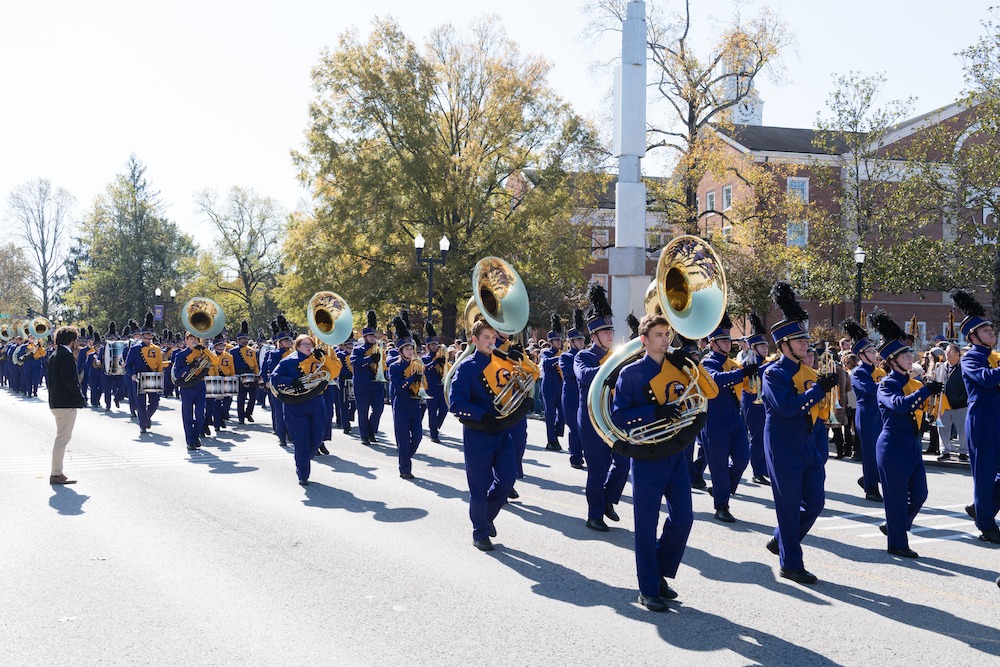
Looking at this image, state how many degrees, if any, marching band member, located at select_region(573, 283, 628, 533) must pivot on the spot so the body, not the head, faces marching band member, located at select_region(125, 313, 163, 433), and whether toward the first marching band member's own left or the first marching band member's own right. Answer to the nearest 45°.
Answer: approximately 180°

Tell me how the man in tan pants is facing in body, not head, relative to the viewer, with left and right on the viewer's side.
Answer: facing to the right of the viewer

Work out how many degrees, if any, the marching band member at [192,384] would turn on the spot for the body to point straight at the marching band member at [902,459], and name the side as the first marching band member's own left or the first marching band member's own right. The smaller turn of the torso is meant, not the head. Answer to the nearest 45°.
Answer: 0° — they already face them

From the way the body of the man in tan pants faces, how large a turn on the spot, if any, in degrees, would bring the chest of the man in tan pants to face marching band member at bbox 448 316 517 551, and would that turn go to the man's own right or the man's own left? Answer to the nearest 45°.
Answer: approximately 45° to the man's own right

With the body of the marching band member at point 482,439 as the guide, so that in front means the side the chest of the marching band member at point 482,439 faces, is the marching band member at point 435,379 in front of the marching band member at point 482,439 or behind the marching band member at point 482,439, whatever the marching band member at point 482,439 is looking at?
behind

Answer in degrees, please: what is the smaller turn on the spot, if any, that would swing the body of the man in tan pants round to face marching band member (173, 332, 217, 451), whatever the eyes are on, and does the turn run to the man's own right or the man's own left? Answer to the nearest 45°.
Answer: approximately 45° to the man's own left

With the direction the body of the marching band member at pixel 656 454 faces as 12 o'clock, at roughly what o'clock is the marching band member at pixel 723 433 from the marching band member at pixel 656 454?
the marching band member at pixel 723 433 is roughly at 8 o'clock from the marching band member at pixel 656 454.

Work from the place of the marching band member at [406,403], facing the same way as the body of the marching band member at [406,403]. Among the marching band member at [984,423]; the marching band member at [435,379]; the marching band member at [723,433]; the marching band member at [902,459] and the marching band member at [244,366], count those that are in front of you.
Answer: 3
